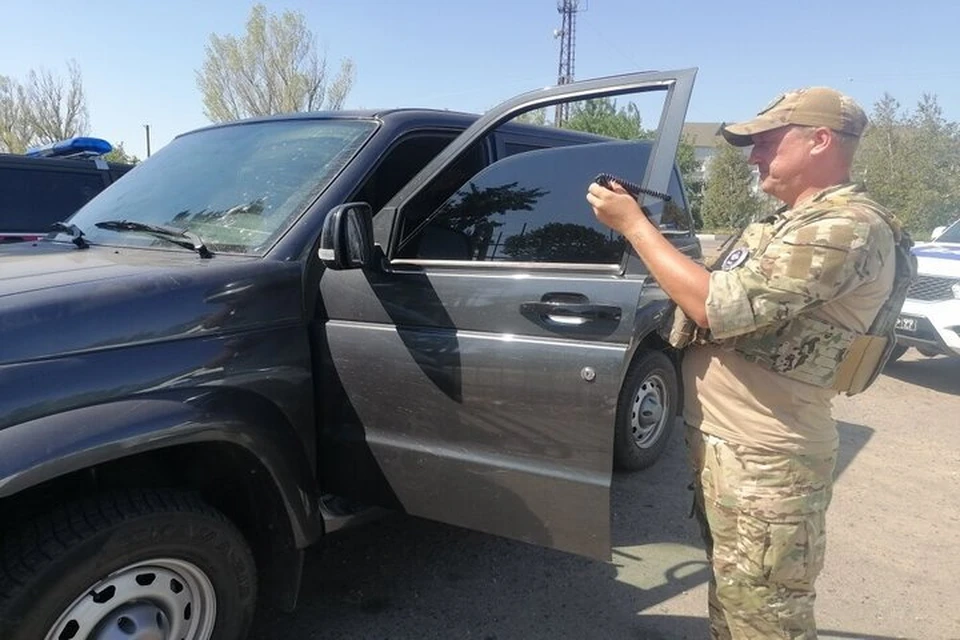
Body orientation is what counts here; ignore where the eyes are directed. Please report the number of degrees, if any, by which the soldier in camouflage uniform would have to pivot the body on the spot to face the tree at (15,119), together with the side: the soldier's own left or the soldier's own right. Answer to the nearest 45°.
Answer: approximately 45° to the soldier's own right

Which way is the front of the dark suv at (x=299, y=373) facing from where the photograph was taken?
facing the viewer and to the left of the viewer

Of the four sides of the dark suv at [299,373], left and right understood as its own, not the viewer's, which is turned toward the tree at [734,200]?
back

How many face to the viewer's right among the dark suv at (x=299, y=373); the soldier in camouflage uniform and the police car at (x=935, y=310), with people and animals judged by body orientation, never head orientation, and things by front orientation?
0

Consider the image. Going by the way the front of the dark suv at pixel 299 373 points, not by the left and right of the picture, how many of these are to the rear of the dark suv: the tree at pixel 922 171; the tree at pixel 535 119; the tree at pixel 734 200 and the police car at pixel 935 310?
4

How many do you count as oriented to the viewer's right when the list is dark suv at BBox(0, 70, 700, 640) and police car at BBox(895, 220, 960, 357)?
0

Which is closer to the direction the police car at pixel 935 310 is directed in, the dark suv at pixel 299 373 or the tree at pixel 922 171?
the dark suv

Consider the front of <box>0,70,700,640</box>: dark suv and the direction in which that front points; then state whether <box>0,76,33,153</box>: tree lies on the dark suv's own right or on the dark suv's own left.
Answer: on the dark suv's own right

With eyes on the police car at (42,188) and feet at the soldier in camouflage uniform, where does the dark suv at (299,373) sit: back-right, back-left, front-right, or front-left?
front-left

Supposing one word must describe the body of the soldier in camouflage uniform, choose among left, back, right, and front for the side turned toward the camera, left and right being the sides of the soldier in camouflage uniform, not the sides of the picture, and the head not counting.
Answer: left

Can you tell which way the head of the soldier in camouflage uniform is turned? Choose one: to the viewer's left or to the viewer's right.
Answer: to the viewer's left

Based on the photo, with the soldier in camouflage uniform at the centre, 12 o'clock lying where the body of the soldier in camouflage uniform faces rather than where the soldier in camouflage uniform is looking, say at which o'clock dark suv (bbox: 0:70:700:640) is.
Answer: The dark suv is roughly at 12 o'clock from the soldier in camouflage uniform.

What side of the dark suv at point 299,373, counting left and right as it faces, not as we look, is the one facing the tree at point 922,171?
back

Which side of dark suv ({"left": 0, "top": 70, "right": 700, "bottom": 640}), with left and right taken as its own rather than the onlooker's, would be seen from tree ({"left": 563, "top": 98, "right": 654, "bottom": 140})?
back
